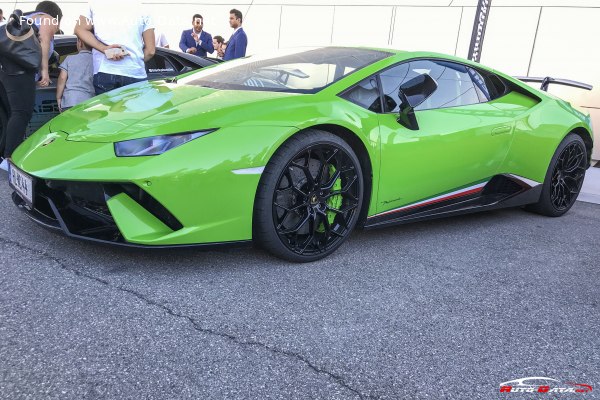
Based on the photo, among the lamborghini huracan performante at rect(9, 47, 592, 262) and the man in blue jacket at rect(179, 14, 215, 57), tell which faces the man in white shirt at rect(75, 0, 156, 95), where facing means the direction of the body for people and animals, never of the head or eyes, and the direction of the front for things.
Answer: the man in blue jacket

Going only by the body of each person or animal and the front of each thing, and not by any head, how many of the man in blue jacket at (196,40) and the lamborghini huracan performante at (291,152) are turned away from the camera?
0

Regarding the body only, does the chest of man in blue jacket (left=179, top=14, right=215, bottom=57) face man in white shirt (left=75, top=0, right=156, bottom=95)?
yes

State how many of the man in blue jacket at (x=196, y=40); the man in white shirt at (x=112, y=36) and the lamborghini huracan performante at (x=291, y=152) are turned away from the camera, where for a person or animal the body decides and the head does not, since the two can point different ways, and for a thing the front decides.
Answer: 1

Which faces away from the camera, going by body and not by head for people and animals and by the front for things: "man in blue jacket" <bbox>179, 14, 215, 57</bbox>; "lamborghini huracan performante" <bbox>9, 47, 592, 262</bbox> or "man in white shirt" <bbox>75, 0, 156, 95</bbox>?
the man in white shirt

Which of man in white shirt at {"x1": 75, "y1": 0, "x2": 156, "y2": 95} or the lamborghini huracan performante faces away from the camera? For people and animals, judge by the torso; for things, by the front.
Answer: the man in white shirt

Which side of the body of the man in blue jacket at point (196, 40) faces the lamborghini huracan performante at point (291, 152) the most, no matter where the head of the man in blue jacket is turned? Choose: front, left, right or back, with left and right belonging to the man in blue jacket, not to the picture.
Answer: front

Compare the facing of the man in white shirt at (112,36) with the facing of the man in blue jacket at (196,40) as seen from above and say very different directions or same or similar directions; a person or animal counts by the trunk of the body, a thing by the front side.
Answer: very different directions

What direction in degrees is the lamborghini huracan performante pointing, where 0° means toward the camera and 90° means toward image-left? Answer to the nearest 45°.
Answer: approximately 45°

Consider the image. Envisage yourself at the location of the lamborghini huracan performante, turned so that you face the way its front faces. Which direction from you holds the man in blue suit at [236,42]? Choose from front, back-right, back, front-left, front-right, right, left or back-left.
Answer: back-right

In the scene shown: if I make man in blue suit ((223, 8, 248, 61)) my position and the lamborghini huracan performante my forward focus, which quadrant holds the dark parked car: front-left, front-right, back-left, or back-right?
front-right

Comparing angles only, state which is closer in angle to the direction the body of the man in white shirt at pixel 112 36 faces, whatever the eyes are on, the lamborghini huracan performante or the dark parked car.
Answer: the dark parked car

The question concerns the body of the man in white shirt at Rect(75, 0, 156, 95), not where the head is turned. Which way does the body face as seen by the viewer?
away from the camera

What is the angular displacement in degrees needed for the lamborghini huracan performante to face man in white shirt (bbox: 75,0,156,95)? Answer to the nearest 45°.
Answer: approximately 90° to its right

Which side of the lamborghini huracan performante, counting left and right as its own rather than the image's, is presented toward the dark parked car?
right
